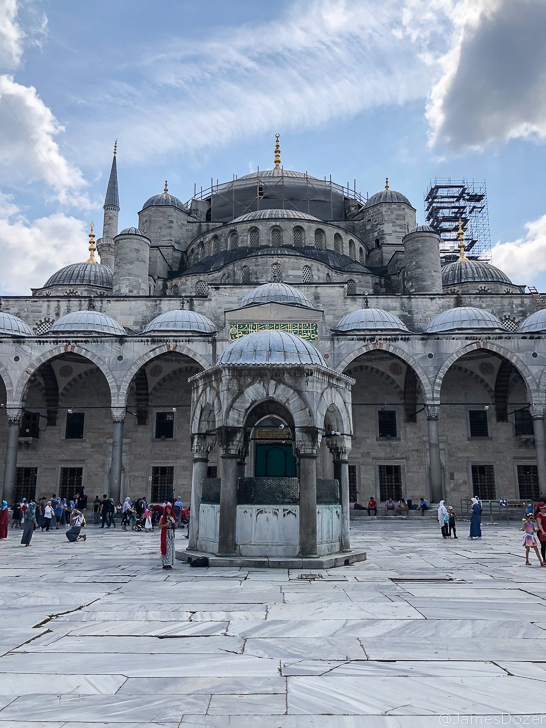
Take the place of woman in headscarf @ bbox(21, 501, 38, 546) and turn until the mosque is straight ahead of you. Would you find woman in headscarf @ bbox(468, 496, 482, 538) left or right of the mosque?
right

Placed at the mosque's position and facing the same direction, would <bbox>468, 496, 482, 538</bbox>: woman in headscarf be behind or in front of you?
in front

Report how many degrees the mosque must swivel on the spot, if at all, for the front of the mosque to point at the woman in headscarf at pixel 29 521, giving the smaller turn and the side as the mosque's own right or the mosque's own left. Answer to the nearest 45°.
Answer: approximately 45° to the mosque's own right

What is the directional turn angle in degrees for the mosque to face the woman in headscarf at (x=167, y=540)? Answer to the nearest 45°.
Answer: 0° — it already faces them

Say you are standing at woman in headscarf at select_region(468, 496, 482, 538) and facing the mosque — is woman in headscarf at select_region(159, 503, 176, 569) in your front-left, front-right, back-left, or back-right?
back-left

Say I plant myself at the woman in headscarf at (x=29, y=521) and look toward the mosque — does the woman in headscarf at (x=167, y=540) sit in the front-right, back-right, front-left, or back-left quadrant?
back-right

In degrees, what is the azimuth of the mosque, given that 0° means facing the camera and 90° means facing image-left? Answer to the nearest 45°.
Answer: approximately 0°
